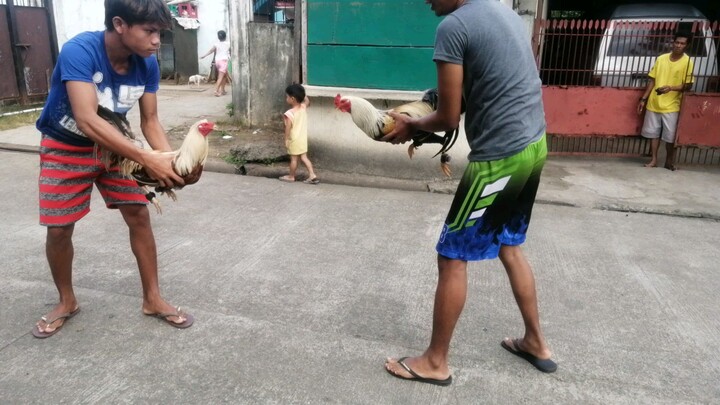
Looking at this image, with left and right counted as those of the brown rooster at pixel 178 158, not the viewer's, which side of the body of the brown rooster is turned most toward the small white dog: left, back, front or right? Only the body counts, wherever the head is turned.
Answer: left

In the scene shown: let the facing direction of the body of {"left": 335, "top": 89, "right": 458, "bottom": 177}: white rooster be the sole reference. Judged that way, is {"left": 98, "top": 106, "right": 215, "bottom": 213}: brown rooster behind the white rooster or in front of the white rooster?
in front

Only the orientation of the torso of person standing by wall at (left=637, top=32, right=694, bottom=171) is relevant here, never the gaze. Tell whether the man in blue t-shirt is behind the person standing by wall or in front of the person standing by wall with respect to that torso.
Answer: in front

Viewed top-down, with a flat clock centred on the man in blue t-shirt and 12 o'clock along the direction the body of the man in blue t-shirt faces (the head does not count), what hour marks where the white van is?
The white van is roughly at 10 o'clock from the man in blue t-shirt.

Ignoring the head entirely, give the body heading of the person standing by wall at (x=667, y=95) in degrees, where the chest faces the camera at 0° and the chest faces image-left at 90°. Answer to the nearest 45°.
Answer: approximately 0°

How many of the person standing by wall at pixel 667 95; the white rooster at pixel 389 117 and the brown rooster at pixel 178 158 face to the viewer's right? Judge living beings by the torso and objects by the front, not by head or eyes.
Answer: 1

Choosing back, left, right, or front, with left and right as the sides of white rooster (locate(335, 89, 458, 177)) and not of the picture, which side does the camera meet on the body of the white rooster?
left

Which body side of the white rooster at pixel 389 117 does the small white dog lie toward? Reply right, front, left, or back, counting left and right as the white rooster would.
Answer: right

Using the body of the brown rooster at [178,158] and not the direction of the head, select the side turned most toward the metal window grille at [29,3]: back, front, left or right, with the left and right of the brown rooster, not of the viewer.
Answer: left

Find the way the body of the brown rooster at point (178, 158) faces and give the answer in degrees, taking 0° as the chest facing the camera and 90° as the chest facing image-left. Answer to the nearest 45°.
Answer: approximately 270°

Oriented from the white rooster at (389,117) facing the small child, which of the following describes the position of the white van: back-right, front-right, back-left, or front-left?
front-right

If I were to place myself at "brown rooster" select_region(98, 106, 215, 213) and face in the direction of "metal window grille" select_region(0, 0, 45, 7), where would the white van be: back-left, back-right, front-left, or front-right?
front-right

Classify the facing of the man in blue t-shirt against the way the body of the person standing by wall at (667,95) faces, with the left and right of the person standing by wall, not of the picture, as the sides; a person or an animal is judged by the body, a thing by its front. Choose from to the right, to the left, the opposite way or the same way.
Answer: to the left

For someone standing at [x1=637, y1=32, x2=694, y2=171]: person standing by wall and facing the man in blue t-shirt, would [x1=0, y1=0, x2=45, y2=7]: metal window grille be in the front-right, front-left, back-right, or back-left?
front-right

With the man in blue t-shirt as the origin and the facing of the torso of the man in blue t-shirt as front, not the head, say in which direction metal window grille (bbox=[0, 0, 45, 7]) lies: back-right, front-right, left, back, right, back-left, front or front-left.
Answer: back-left

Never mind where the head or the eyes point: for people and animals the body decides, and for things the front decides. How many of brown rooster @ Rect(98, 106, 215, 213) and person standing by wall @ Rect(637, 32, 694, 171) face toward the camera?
1
